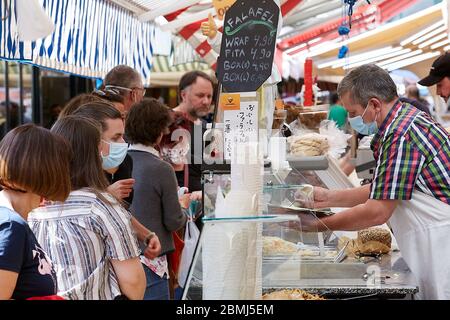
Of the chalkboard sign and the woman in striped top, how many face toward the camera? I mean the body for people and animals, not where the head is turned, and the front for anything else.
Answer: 1

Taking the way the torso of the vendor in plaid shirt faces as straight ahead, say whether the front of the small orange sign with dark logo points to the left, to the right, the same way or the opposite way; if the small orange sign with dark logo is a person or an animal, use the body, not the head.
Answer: to the left

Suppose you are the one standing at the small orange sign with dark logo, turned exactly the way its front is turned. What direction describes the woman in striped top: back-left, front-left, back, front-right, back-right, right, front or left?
right

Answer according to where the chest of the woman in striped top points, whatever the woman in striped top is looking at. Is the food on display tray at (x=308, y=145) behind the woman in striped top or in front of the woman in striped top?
in front

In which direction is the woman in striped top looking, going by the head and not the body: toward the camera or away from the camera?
away from the camera

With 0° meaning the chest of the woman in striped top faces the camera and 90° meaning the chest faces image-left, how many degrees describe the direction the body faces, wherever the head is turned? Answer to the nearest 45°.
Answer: approximately 225°

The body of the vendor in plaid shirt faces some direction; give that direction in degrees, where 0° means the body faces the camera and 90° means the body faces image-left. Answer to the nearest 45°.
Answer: approximately 90°

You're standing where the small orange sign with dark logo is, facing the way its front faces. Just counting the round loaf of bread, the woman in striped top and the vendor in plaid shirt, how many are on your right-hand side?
1

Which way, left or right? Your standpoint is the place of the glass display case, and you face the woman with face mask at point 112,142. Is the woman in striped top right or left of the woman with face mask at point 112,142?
left

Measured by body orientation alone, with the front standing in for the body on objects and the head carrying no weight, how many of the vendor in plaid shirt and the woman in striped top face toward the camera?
0

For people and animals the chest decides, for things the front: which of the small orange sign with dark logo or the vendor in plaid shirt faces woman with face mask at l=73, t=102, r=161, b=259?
the vendor in plaid shirt

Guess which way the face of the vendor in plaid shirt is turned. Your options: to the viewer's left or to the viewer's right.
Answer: to the viewer's left

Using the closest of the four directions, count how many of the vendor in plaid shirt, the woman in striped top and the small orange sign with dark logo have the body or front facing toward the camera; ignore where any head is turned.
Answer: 1
